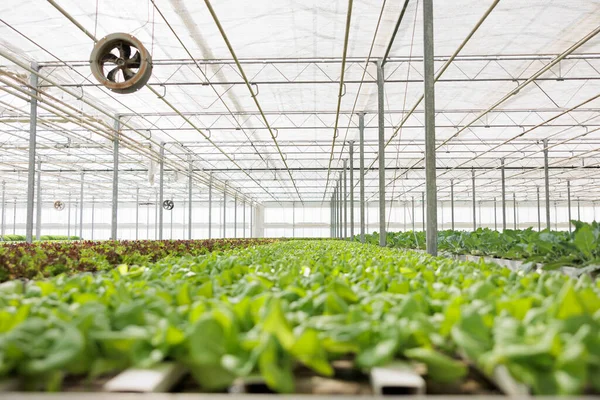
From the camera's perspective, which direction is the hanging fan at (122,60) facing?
toward the camera
